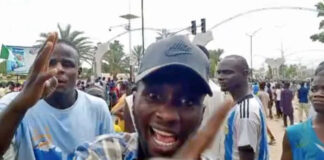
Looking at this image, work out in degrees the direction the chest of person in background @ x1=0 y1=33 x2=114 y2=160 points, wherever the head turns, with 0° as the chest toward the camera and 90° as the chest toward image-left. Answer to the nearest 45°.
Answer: approximately 0°

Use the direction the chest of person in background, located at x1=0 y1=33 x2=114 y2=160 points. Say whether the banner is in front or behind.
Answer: behind

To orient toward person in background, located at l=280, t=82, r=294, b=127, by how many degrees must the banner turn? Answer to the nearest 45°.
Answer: approximately 45° to its left
